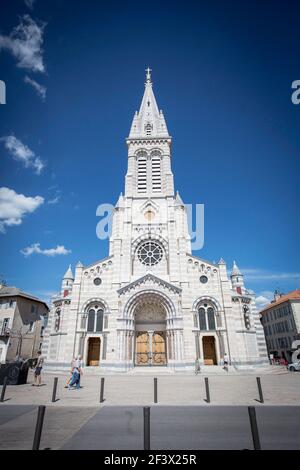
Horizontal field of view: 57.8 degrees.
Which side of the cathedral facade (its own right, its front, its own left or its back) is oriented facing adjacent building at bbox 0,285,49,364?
right

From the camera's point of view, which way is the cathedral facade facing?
toward the camera

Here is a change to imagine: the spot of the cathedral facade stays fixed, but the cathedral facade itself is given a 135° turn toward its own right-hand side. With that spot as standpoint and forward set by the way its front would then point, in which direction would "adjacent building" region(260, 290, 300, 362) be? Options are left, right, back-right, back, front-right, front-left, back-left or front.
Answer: right
